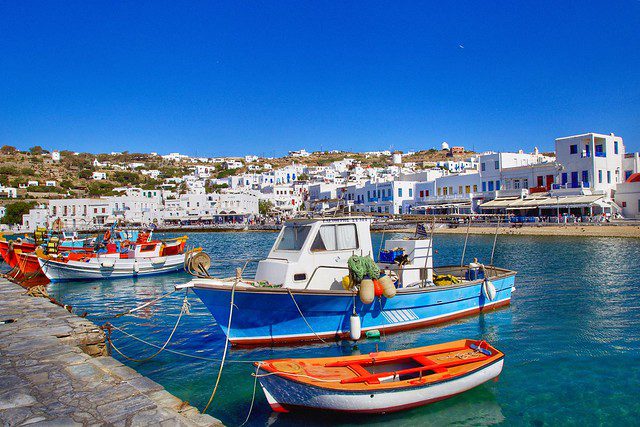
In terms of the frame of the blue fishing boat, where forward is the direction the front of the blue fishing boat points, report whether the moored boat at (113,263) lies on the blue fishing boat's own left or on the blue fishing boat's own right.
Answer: on the blue fishing boat's own right

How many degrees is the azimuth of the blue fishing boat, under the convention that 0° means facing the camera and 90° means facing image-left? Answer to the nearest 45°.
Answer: approximately 45°

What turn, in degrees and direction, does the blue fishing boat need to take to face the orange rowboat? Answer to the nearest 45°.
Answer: approximately 45° to its left

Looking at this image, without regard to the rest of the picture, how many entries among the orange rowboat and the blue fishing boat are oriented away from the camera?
0
